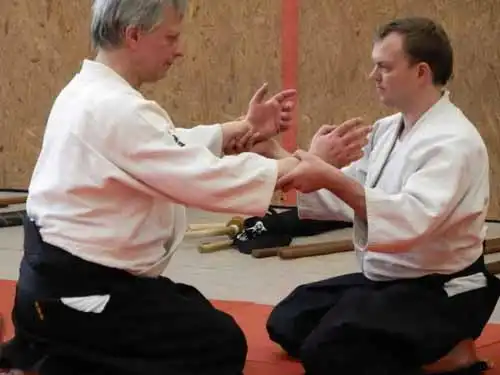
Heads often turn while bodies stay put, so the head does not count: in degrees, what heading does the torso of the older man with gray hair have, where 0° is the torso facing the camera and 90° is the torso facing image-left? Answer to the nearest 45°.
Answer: approximately 270°

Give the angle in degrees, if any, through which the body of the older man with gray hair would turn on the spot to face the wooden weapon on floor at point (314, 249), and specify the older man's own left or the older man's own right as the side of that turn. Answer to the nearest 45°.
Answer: approximately 45° to the older man's own left

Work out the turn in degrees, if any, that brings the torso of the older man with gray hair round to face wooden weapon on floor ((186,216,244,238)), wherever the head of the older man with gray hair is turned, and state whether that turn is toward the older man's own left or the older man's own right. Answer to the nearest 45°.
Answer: approximately 90° to the older man's own left

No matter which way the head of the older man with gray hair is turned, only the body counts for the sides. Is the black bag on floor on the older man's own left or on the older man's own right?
on the older man's own left
